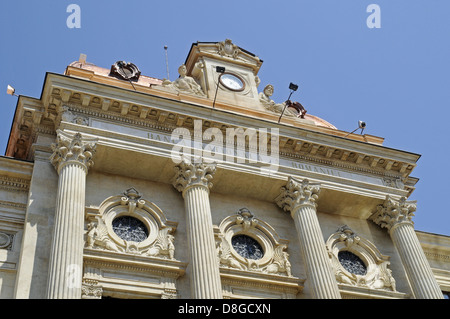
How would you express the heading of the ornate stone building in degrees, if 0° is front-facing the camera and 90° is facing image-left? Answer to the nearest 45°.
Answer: approximately 315°
